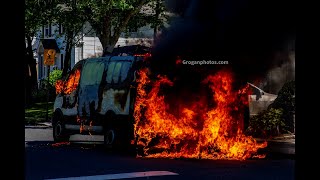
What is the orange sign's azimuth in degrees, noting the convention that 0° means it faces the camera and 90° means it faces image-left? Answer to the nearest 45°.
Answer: approximately 0°

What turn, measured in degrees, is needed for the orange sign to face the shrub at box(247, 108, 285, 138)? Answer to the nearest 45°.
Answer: approximately 45° to its left

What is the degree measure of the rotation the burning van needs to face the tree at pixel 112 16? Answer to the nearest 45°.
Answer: approximately 45° to its right

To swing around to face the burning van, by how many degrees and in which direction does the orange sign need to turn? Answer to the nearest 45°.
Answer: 0° — it already faces it

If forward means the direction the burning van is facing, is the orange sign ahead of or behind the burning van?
ahead

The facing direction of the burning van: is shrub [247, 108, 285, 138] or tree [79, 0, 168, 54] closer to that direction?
the tree

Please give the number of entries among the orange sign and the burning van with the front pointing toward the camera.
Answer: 1

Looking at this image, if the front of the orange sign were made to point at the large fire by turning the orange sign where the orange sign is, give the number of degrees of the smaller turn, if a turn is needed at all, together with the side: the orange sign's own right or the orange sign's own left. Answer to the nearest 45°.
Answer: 0° — it already faces it

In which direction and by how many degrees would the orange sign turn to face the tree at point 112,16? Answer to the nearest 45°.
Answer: approximately 135° to its left

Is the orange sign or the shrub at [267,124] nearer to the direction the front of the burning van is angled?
the orange sign

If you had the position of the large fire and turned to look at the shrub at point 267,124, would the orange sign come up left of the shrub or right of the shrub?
left
